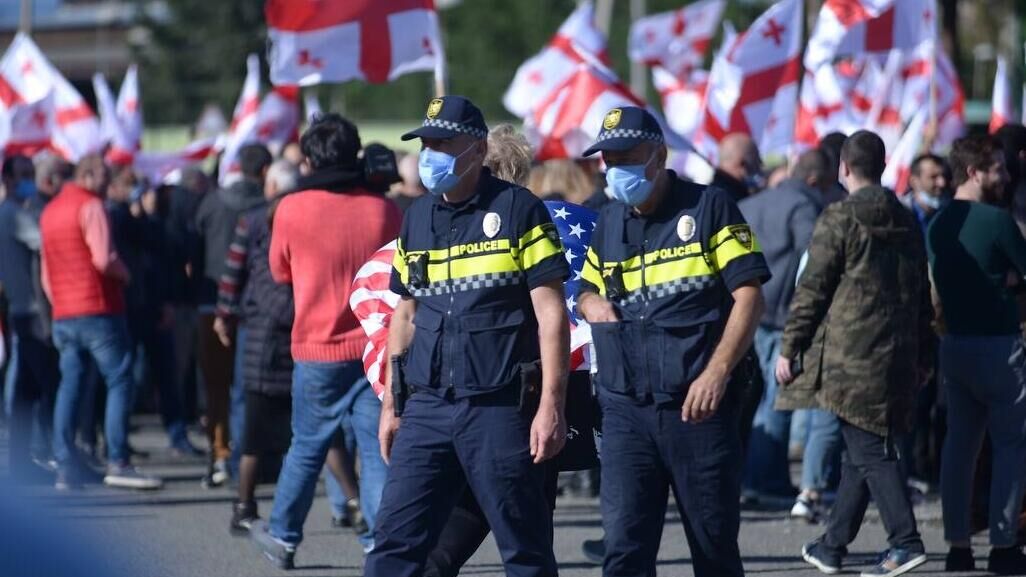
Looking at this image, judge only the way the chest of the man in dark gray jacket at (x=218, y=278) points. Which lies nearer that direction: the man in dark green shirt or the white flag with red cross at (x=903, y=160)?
the white flag with red cross

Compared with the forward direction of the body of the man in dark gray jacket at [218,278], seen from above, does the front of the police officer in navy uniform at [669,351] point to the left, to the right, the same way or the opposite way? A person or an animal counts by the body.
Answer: the opposite way

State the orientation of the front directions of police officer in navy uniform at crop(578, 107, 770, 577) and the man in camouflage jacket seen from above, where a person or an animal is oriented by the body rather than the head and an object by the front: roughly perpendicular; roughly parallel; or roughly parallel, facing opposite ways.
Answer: roughly perpendicular

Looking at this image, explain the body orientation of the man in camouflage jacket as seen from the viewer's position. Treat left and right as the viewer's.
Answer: facing away from the viewer and to the left of the viewer

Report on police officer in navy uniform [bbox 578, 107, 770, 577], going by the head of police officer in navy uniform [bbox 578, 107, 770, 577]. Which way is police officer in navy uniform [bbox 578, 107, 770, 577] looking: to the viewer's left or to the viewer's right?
to the viewer's left

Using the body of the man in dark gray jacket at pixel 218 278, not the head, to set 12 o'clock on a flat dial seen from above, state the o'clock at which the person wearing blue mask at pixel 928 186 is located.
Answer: The person wearing blue mask is roughly at 2 o'clock from the man in dark gray jacket.

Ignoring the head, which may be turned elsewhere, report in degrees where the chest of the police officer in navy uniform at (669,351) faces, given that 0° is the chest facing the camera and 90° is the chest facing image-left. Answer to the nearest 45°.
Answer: approximately 45°

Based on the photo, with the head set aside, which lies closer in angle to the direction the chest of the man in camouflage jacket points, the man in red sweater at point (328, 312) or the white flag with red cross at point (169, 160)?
the white flag with red cross

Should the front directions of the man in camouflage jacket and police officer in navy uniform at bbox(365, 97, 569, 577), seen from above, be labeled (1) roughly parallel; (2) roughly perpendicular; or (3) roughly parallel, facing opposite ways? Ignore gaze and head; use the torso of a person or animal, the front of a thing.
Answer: roughly perpendicular

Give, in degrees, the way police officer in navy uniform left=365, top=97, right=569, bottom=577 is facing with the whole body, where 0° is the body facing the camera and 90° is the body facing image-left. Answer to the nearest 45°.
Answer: approximately 45°
